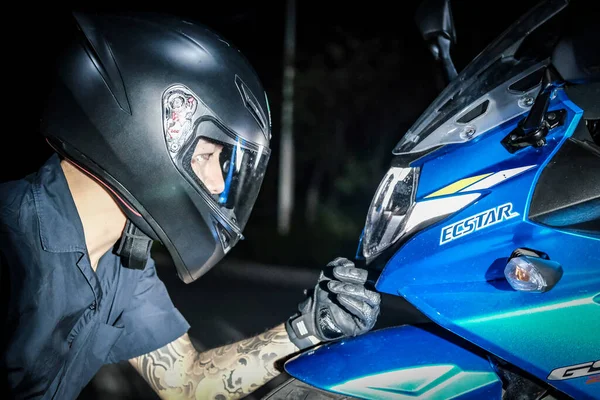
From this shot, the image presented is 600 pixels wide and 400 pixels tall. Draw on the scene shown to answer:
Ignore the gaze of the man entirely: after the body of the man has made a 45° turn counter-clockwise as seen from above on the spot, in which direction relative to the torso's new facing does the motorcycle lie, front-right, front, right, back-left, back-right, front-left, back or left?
right

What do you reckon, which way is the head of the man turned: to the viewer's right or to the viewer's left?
to the viewer's right

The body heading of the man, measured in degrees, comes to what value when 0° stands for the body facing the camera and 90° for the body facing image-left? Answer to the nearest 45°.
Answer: approximately 270°
